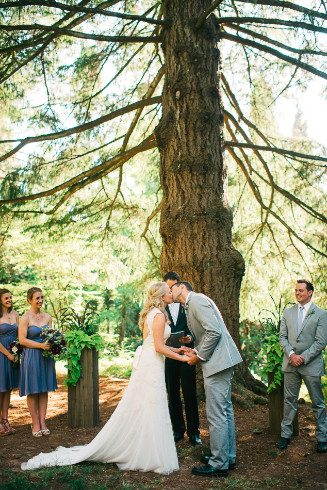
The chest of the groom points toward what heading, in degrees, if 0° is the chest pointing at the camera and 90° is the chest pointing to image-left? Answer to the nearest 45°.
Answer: approximately 90°

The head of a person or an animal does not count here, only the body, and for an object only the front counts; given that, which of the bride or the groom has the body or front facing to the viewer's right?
the bride

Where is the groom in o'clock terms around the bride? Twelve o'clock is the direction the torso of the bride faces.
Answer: The groom is roughly at 1 o'clock from the bride.

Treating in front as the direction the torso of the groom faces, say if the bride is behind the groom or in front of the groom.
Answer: in front

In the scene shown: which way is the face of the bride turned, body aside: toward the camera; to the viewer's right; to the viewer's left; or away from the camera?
to the viewer's right

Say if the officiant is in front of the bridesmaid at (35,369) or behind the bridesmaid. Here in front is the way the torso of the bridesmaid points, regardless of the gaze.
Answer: in front

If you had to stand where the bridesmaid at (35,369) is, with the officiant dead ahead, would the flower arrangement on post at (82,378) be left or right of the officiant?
left

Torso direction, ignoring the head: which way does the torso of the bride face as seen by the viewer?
to the viewer's right

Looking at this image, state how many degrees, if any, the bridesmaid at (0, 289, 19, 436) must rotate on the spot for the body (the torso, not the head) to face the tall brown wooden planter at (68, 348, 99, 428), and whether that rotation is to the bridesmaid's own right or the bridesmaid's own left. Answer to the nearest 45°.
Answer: approximately 45° to the bridesmaid's own left

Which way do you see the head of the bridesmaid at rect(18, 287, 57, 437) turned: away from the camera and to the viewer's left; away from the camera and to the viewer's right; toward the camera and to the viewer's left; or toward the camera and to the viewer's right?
toward the camera and to the viewer's right
